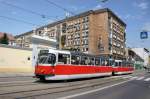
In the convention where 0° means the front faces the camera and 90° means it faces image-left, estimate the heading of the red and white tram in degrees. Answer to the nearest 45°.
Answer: approximately 45°
